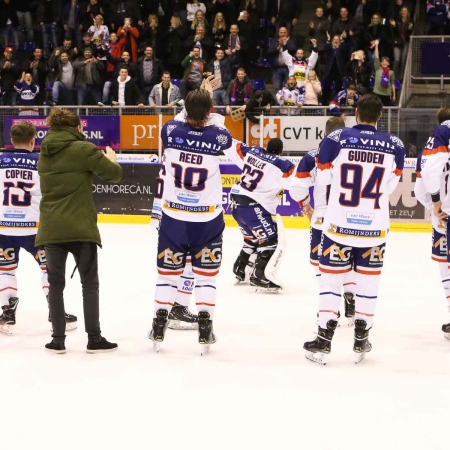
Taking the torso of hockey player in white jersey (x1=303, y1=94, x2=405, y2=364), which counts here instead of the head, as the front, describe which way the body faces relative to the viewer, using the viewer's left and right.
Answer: facing away from the viewer

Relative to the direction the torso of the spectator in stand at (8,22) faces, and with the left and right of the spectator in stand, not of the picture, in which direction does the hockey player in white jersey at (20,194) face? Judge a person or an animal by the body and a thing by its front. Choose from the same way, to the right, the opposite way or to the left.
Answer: the opposite way

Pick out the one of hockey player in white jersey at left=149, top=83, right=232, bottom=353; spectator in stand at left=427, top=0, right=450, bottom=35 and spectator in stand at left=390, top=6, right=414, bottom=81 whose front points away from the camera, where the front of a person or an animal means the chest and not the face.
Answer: the hockey player in white jersey

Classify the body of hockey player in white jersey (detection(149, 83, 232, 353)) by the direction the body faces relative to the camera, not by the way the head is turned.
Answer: away from the camera

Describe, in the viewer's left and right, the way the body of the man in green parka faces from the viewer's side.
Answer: facing away from the viewer and to the right of the viewer

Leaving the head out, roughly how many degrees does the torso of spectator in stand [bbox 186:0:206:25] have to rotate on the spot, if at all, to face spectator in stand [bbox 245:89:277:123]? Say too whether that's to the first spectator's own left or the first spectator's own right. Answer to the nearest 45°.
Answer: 0° — they already face them

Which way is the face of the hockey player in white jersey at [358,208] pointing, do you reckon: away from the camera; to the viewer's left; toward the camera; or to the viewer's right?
away from the camera

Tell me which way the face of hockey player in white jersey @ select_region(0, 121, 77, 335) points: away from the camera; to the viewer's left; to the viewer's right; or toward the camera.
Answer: away from the camera

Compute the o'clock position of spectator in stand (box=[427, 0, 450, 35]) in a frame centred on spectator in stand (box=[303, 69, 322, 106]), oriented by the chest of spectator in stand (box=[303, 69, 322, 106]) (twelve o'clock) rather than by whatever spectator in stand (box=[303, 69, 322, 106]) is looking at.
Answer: spectator in stand (box=[427, 0, 450, 35]) is roughly at 8 o'clock from spectator in stand (box=[303, 69, 322, 106]).

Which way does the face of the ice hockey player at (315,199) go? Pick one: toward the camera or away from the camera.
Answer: away from the camera

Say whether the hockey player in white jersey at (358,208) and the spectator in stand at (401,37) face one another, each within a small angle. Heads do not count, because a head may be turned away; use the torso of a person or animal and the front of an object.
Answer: yes

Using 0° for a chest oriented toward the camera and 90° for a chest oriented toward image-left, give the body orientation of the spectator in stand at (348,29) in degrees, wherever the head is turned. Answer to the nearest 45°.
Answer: approximately 0°
